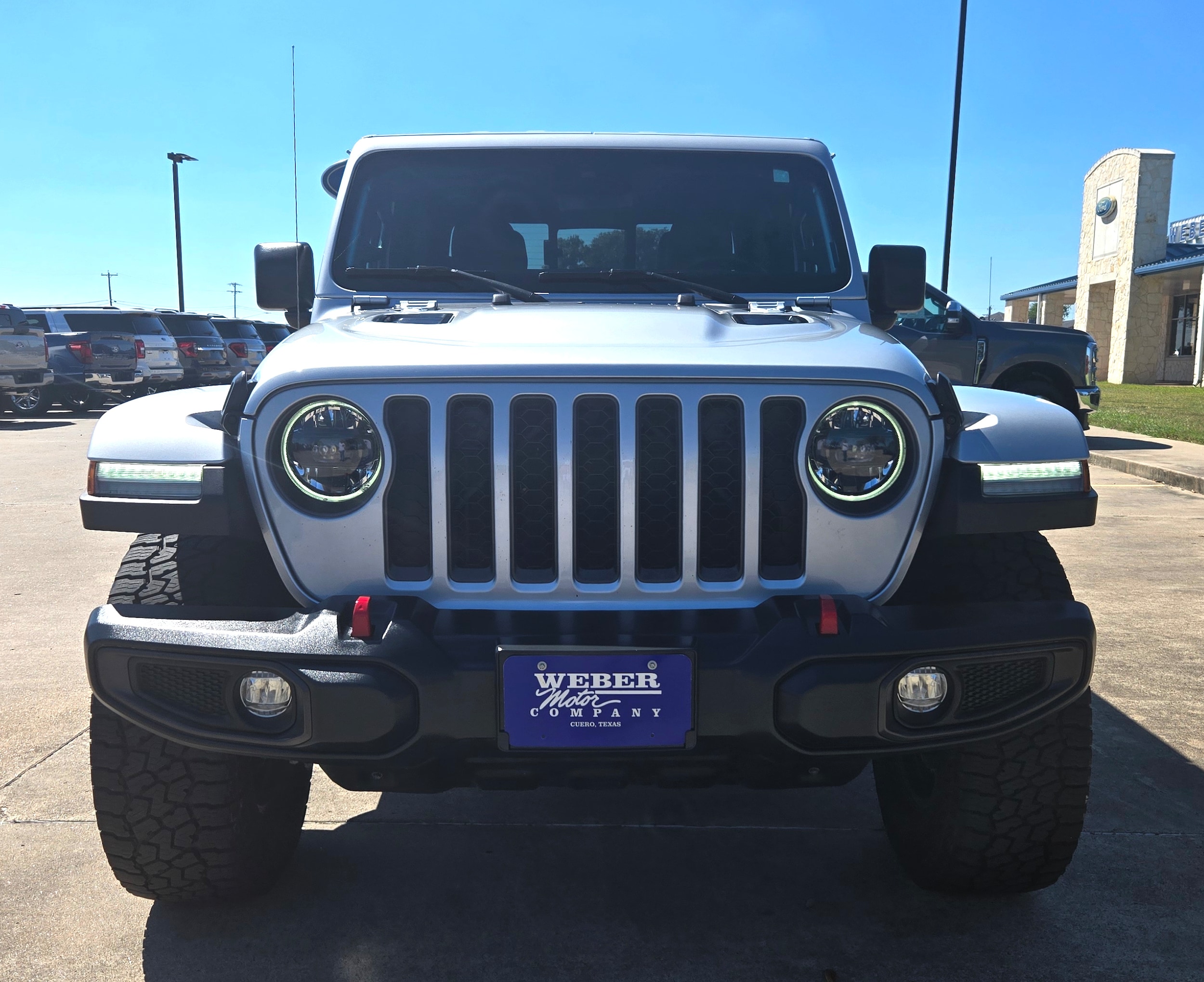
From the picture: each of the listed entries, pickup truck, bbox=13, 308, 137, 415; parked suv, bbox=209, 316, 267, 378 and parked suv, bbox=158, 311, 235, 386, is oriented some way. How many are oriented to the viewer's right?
0

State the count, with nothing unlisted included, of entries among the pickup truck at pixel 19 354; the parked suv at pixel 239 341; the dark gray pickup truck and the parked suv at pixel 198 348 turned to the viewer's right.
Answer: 1

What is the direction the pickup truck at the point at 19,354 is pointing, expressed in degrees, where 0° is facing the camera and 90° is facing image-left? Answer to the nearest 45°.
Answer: approximately 135°

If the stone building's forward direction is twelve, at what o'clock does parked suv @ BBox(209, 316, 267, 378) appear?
The parked suv is roughly at 12 o'clock from the stone building.

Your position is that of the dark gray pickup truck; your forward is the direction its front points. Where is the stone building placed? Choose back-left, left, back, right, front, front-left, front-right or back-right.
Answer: left

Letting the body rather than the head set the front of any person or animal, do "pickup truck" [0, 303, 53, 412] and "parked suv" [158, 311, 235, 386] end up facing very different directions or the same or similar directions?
same or similar directions

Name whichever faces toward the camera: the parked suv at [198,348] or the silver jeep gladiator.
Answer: the silver jeep gladiator

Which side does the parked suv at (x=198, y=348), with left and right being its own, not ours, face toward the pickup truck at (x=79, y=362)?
left

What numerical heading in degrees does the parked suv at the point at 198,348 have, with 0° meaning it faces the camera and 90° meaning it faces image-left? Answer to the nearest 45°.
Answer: approximately 135°

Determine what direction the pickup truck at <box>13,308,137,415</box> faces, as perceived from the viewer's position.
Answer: facing away from the viewer and to the left of the viewer

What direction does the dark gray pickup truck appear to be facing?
to the viewer's right

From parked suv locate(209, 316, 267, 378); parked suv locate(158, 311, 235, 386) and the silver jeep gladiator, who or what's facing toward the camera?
the silver jeep gladiator

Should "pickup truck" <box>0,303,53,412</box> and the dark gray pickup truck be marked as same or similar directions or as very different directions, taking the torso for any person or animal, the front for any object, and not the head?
very different directions

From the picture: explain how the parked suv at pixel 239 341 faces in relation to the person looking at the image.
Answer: facing away from the viewer and to the left of the viewer

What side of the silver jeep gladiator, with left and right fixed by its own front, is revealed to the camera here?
front

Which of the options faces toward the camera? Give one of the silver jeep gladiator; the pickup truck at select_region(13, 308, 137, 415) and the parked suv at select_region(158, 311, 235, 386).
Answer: the silver jeep gladiator

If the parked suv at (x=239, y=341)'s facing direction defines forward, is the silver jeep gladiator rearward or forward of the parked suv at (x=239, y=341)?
rearward

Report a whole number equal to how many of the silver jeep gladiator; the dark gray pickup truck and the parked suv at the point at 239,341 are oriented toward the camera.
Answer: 1
